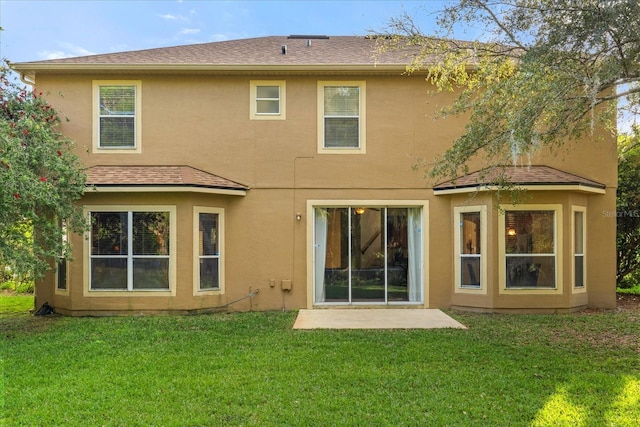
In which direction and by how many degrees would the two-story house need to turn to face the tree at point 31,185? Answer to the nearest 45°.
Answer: approximately 135° to its left

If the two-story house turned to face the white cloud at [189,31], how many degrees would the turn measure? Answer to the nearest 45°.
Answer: approximately 45° to its left

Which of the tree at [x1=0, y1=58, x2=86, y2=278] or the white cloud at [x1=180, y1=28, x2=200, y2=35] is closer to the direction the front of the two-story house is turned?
the white cloud

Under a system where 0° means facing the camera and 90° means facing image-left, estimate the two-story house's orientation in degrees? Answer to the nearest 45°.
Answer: approximately 180°
